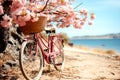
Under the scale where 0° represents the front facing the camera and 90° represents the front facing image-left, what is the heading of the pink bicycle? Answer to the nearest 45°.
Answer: approximately 45°
